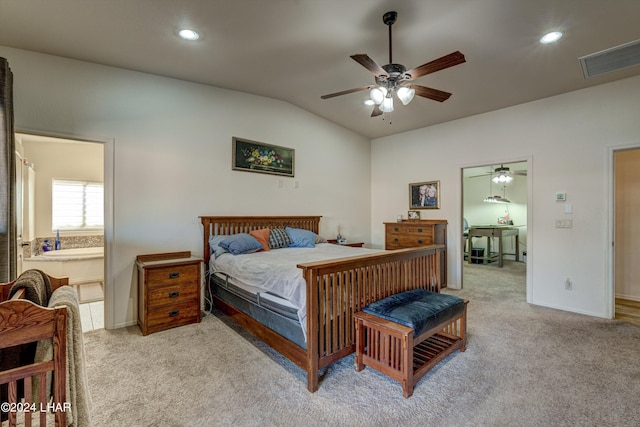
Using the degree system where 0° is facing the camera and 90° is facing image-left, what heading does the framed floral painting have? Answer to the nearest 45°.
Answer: approximately 315°

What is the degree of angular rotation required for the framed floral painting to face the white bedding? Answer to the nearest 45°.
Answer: approximately 45° to its right

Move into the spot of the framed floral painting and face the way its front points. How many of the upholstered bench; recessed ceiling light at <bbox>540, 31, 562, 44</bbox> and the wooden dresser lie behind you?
0

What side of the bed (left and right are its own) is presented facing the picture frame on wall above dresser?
left

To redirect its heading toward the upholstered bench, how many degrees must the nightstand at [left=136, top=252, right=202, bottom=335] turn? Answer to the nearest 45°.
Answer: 0° — it already faces it

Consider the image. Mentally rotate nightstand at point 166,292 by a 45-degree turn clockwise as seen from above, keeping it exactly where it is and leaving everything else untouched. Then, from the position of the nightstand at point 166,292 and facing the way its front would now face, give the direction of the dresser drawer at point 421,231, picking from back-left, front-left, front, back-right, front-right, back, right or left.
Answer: left

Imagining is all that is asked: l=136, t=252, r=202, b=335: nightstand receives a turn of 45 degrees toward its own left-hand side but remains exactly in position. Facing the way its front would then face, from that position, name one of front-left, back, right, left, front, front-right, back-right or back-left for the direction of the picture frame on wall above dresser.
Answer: front

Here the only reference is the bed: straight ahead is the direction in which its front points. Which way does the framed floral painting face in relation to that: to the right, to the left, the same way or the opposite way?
the same way

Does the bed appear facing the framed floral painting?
no

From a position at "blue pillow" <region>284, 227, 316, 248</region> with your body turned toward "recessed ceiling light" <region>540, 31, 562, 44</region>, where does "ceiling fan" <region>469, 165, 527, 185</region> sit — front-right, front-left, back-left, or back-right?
front-left

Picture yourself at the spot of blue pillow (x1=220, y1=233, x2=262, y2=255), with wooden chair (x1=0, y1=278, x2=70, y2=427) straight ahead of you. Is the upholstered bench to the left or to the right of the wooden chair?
left

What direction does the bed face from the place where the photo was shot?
facing the viewer and to the right of the viewer

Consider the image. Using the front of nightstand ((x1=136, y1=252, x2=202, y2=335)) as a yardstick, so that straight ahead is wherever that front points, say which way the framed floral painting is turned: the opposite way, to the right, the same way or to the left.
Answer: the same way

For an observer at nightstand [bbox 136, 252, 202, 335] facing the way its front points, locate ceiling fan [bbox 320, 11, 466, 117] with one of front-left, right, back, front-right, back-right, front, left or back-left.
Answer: front

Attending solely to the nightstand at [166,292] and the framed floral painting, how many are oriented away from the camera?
0
